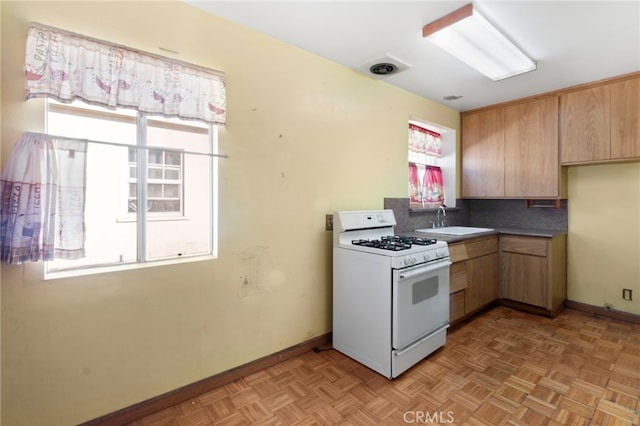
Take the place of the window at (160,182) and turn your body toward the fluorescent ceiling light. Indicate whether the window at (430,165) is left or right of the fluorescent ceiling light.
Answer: left

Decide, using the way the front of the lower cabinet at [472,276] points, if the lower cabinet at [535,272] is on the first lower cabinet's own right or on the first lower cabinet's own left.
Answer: on the first lower cabinet's own left

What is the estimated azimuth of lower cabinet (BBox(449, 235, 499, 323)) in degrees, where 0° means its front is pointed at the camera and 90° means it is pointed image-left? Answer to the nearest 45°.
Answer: approximately 315°

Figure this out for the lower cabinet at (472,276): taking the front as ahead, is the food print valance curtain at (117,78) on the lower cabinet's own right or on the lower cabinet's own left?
on the lower cabinet's own right

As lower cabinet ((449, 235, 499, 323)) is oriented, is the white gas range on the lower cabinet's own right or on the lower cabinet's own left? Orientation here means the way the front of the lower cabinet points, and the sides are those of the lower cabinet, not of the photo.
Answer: on the lower cabinet's own right

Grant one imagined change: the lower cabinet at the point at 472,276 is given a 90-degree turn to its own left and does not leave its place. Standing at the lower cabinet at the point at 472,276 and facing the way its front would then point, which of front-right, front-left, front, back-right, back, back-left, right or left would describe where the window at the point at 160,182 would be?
back

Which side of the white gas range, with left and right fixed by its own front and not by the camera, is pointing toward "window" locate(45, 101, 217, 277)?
right

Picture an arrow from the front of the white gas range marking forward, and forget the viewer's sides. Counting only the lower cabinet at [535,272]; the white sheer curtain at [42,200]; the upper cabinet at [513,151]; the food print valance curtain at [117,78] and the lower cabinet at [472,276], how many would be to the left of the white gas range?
3

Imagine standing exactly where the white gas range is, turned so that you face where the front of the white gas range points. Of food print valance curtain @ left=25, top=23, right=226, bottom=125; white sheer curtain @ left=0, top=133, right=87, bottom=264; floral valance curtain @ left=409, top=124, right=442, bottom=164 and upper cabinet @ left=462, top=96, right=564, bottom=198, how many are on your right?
2

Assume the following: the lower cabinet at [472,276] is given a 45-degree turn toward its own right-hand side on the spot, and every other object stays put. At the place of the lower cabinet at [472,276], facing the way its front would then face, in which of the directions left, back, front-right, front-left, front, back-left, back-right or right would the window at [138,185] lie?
front-right

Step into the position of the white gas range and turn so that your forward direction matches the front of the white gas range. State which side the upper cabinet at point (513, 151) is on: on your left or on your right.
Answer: on your left
